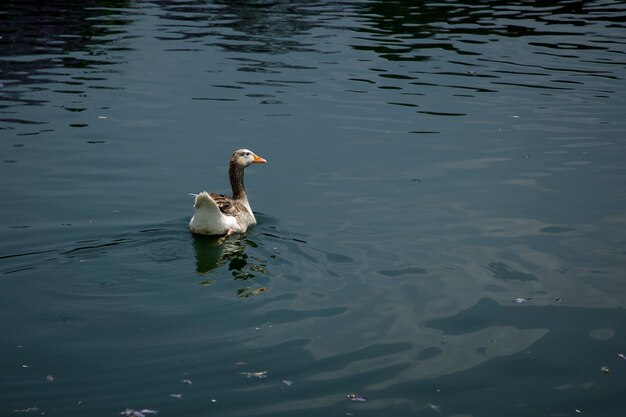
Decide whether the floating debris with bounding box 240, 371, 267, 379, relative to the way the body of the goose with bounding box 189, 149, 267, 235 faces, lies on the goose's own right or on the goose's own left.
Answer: on the goose's own right

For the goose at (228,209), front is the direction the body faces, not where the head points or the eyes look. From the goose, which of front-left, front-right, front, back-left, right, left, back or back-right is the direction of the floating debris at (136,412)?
back-right

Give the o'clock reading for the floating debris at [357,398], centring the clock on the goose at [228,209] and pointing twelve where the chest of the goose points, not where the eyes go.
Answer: The floating debris is roughly at 4 o'clock from the goose.

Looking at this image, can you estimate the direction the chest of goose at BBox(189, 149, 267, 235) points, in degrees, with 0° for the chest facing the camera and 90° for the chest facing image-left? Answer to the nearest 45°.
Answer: approximately 225°

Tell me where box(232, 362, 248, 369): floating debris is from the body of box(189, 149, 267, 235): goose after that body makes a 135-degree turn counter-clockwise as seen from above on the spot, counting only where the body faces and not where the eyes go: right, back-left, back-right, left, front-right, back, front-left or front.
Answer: left

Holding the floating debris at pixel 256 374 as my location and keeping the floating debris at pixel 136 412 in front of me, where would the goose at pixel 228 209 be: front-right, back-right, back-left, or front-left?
back-right
